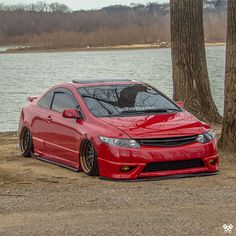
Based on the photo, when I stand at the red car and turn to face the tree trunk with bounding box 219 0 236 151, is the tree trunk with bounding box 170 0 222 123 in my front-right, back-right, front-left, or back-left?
front-left

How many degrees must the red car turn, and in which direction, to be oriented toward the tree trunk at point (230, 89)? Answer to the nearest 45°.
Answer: approximately 90° to its left

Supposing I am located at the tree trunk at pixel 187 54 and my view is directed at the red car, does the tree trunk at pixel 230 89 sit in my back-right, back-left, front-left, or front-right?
front-left

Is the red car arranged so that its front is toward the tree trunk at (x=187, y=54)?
no

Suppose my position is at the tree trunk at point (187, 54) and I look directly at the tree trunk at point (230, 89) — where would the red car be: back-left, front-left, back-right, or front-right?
front-right

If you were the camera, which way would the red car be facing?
facing the viewer and to the right of the viewer
